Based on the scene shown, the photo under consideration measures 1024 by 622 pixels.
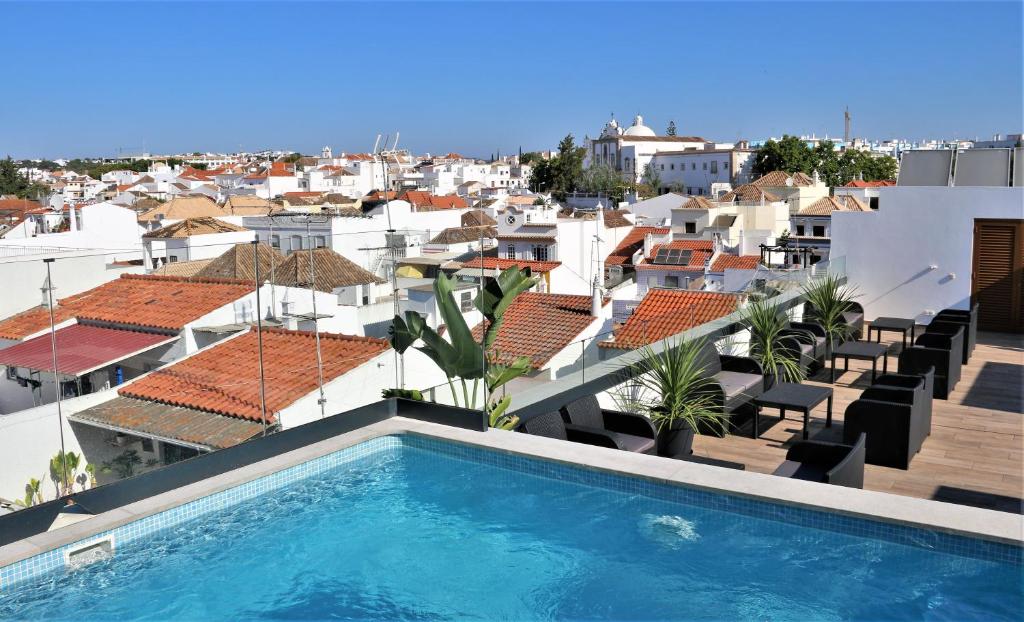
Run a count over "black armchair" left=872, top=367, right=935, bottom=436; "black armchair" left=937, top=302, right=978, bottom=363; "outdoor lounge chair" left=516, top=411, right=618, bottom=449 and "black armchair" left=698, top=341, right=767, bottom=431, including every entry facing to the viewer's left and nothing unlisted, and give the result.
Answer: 2

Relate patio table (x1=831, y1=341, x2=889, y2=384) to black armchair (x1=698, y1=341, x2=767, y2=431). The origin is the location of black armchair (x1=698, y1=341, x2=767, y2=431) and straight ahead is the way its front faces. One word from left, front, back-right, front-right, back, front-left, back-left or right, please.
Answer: left

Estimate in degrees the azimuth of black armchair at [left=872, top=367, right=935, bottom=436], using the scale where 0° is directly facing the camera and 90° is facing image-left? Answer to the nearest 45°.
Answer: approximately 90°

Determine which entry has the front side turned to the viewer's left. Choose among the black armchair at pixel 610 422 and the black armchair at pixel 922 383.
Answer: the black armchair at pixel 922 383

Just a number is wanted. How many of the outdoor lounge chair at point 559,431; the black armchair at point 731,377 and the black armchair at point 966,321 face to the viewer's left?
1

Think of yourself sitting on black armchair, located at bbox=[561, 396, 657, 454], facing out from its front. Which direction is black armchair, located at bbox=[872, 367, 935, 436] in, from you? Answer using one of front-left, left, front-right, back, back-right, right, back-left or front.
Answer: front-left

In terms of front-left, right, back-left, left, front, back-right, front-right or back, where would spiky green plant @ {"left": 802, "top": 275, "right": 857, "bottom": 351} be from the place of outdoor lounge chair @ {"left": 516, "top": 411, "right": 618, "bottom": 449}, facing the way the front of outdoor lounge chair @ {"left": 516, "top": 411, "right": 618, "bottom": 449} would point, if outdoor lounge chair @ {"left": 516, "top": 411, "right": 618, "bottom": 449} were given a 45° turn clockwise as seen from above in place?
back-left

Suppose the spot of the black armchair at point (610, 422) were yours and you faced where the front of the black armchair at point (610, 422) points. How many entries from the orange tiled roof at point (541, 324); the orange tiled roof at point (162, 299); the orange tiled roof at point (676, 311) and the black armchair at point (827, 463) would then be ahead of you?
1

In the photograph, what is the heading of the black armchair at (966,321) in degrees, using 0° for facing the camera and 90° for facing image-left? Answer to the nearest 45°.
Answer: approximately 90°

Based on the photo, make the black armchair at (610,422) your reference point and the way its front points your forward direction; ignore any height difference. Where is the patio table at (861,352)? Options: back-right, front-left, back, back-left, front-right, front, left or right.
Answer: left

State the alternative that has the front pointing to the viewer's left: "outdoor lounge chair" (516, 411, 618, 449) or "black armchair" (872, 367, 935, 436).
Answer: the black armchair

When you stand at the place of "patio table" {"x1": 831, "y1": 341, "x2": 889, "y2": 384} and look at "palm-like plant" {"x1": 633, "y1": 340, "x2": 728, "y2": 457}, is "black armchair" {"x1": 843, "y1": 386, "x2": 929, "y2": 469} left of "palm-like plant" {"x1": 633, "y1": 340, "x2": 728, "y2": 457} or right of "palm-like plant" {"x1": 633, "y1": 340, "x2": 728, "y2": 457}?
left

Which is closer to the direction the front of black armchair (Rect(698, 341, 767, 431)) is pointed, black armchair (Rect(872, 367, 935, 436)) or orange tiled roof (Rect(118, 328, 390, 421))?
the black armchair

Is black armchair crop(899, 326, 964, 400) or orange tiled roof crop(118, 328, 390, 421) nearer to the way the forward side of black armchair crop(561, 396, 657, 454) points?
the black armchair
